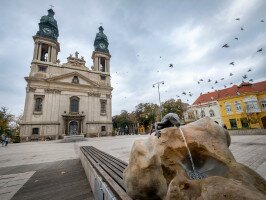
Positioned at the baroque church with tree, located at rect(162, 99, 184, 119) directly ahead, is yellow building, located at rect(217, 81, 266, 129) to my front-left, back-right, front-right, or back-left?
front-right

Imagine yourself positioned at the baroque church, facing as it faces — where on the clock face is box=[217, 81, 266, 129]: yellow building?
The yellow building is roughly at 10 o'clock from the baroque church.

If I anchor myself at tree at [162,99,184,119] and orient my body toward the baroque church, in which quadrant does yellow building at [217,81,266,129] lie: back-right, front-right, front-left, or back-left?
back-left

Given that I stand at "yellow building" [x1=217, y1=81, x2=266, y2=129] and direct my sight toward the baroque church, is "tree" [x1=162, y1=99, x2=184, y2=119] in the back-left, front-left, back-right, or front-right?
front-right

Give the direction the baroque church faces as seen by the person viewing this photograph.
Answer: facing the viewer

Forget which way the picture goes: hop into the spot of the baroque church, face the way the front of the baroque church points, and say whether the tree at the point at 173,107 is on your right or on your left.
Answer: on your left
